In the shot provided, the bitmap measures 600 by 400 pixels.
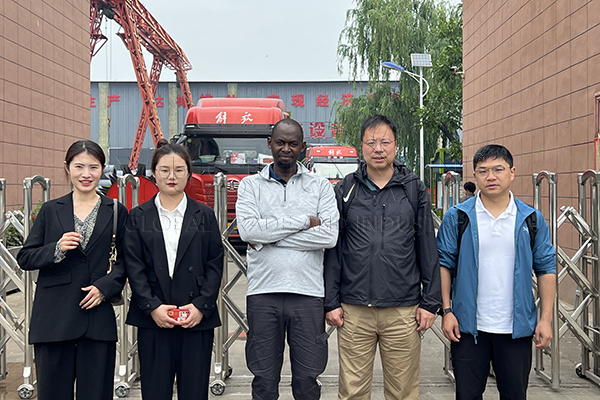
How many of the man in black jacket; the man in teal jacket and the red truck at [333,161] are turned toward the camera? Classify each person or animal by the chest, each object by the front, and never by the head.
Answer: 3

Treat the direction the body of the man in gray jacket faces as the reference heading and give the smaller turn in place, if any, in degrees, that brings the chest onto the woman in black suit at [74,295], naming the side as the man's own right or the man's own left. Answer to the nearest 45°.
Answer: approximately 90° to the man's own right

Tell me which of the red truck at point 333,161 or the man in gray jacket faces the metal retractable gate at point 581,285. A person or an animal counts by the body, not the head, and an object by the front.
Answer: the red truck

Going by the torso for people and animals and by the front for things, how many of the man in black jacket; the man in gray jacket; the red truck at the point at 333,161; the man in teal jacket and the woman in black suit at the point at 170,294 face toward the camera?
5

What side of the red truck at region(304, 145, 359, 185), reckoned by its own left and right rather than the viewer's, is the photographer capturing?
front

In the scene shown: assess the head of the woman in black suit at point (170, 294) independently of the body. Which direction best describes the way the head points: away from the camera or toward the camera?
toward the camera

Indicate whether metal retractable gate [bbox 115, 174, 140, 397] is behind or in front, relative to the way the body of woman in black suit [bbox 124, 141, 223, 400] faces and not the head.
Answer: behind

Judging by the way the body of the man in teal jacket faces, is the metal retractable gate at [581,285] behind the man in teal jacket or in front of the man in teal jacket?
behind

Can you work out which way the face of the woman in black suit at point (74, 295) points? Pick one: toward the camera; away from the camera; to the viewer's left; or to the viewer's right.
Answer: toward the camera

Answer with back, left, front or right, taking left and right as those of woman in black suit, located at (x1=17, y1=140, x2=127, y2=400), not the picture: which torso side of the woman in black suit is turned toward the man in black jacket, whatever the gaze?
left

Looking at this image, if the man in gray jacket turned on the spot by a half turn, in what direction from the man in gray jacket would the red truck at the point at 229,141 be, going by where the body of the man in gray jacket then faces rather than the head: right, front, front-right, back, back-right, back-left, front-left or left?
front

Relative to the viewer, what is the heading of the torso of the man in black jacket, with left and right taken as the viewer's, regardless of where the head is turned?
facing the viewer

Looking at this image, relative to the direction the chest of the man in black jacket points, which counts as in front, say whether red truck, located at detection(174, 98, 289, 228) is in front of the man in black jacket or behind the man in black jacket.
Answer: behind

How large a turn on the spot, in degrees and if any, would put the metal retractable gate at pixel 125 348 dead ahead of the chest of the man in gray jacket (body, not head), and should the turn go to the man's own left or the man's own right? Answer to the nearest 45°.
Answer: approximately 135° to the man's own right

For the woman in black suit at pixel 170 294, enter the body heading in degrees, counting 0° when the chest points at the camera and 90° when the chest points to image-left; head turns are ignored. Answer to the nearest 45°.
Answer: approximately 0°

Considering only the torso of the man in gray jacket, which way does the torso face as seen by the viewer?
toward the camera

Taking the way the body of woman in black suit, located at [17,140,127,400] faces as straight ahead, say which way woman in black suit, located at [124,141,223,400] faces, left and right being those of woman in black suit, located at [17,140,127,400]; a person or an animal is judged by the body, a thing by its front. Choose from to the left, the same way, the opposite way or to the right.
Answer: the same way

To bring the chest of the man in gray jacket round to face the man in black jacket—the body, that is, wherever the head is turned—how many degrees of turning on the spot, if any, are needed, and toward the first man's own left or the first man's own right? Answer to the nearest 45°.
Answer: approximately 90° to the first man's own left

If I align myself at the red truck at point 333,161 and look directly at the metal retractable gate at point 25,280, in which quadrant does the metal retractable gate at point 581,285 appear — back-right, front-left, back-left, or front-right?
front-left
